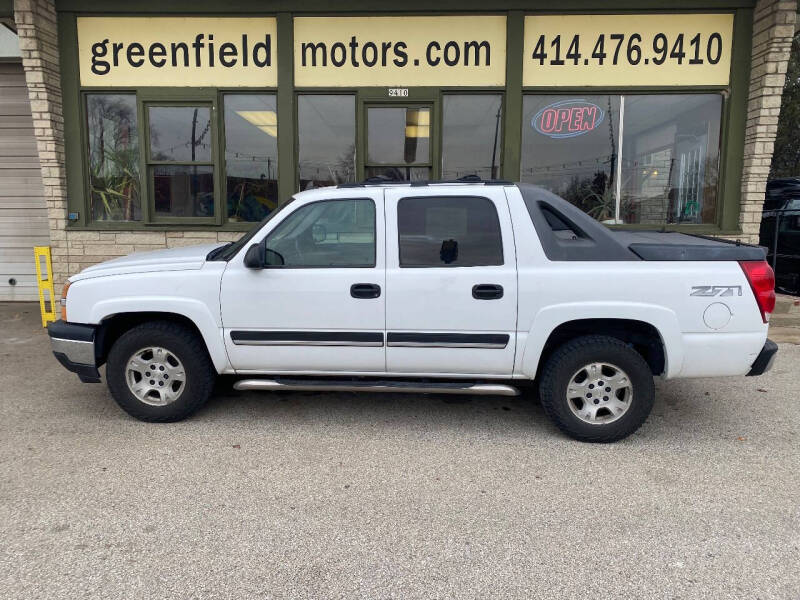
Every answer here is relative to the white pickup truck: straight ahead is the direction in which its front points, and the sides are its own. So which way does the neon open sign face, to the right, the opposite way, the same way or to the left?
to the left

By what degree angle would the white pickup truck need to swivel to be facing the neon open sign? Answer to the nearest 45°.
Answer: approximately 135° to its right

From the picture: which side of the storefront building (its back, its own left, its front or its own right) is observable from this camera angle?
front

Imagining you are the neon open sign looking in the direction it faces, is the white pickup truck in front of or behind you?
in front

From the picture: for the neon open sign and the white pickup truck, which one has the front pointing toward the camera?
the neon open sign

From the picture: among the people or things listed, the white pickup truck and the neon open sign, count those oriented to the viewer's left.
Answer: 1

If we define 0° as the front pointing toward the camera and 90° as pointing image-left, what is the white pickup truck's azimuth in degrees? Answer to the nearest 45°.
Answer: approximately 90°

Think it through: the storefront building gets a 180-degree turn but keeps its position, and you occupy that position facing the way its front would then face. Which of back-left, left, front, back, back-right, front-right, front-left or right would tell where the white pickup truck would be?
back

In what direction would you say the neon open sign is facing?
toward the camera
